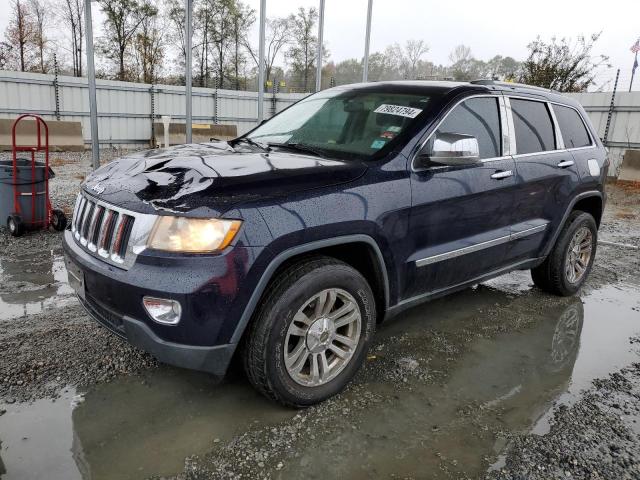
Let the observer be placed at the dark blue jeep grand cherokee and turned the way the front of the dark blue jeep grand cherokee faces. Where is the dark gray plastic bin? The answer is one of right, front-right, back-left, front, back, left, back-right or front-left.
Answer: right

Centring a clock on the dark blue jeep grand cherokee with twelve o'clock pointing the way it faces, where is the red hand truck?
The red hand truck is roughly at 3 o'clock from the dark blue jeep grand cherokee.

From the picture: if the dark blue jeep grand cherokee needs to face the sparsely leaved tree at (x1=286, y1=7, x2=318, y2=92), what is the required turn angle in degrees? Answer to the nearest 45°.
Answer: approximately 135° to its right

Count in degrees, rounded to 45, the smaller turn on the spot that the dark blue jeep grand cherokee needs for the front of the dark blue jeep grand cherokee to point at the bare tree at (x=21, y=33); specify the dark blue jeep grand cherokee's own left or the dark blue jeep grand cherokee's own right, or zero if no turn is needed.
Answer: approximately 90° to the dark blue jeep grand cherokee's own right

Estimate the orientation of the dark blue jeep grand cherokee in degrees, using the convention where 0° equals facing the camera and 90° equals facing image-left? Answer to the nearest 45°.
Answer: approximately 45°
